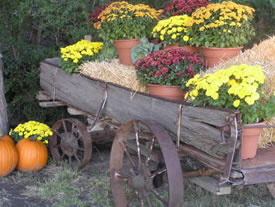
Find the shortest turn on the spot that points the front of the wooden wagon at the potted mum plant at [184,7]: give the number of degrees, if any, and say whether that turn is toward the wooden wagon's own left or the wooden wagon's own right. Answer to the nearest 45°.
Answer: approximately 45° to the wooden wagon's own right

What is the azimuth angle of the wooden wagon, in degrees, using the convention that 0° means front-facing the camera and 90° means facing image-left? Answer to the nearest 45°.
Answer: approximately 135°

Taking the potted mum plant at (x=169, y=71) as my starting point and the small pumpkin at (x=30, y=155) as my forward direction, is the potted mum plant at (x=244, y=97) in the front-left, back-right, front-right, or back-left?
back-left

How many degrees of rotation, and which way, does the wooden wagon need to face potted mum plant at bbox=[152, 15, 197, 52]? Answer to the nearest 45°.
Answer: approximately 45° to its right

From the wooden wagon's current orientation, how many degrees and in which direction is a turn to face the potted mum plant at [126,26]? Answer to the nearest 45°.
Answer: approximately 45° to its right

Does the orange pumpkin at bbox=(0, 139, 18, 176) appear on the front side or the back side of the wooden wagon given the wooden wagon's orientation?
on the front side

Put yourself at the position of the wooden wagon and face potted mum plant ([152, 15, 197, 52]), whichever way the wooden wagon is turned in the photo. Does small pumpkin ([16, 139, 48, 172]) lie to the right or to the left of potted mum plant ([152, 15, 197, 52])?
left

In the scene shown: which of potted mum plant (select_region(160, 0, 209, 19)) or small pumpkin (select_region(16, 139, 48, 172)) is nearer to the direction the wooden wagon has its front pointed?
the small pumpkin

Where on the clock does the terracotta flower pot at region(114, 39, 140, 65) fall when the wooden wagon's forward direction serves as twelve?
The terracotta flower pot is roughly at 1 o'clock from the wooden wagon.

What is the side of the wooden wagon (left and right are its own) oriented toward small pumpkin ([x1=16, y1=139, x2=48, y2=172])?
front
